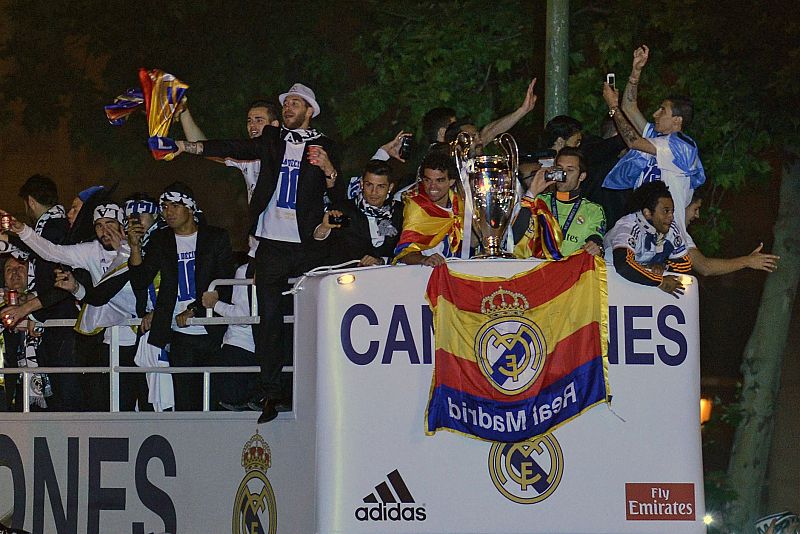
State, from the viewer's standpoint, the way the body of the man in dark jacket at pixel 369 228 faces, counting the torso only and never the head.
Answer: toward the camera

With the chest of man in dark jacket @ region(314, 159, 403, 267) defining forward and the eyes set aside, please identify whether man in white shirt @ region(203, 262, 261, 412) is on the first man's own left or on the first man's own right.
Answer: on the first man's own right

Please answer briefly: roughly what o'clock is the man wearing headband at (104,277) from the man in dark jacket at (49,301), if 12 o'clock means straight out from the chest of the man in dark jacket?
The man wearing headband is roughly at 8 o'clock from the man in dark jacket.

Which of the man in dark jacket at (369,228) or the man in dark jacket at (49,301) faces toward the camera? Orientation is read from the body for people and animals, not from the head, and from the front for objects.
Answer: the man in dark jacket at (369,228)

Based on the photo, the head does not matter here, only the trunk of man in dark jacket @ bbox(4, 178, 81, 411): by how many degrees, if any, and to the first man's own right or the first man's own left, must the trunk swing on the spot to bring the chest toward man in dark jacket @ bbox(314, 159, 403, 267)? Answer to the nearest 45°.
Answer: approximately 135° to the first man's own left

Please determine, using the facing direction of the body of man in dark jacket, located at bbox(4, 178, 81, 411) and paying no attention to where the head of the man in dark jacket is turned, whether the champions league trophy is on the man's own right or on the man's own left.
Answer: on the man's own left

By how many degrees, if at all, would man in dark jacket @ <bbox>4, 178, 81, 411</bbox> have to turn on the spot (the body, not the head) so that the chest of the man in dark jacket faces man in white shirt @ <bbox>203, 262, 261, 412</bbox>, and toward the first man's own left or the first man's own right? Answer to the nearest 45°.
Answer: approximately 135° to the first man's own left
